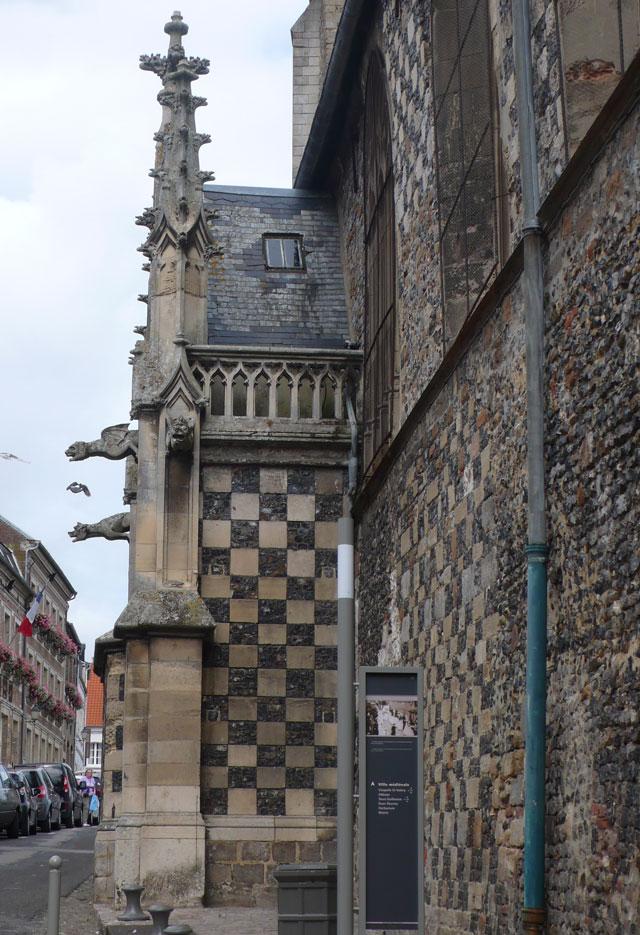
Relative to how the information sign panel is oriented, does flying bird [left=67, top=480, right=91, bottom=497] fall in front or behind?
behind

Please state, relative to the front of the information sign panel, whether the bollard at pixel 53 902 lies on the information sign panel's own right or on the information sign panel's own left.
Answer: on the information sign panel's own right

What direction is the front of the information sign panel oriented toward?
toward the camera

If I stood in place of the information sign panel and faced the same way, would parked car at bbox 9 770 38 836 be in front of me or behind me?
behind
